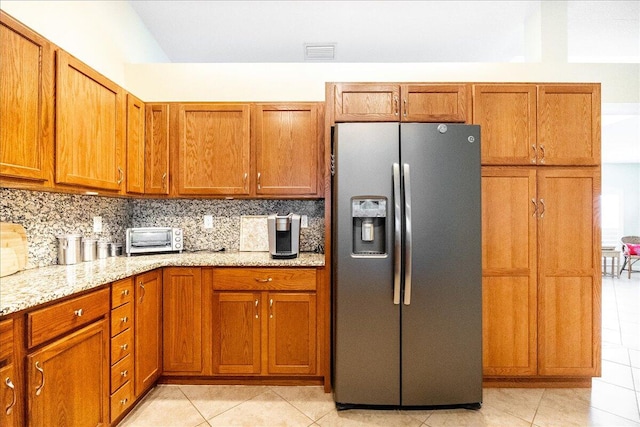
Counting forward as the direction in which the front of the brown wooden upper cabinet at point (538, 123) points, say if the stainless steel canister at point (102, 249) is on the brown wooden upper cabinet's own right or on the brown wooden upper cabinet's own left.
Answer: on the brown wooden upper cabinet's own right

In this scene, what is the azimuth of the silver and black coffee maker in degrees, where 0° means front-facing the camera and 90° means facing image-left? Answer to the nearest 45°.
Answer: approximately 0°

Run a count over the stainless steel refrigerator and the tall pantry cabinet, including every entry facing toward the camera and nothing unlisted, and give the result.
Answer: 2

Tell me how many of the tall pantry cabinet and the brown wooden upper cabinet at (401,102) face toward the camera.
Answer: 2

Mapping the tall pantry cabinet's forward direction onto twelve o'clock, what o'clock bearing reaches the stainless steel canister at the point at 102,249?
The stainless steel canister is roughly at 2 o'clock from the tall pantry cabinet.

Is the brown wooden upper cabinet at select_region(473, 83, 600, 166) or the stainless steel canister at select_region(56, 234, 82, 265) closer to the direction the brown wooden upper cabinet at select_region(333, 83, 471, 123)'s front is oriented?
the stainless steel canister

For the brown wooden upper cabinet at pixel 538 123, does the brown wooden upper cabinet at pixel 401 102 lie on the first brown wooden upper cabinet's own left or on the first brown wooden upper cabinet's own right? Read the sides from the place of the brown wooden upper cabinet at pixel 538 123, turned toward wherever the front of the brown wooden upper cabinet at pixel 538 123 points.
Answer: on the first brown wooden upper cabinet's own right

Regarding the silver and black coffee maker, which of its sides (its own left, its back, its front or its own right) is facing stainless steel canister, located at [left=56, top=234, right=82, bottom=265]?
right
